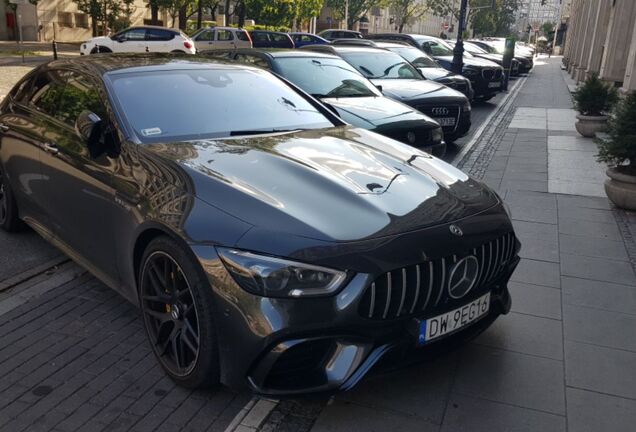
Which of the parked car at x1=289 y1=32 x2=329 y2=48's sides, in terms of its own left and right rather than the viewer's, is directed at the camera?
right

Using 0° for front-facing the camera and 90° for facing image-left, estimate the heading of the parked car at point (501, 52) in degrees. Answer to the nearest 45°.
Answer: approximately 315°

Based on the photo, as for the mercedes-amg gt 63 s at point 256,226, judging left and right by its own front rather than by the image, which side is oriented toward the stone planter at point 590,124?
left

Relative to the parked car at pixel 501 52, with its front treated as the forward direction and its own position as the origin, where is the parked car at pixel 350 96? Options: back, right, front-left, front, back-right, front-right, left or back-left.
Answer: front-right

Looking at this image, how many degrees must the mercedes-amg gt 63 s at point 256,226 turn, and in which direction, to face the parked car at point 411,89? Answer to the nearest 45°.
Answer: approximately 135° to its left

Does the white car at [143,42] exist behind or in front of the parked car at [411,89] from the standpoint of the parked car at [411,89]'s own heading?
behind

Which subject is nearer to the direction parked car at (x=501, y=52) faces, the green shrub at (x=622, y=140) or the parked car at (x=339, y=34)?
the green shrub

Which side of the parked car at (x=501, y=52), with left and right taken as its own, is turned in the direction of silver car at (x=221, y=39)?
right

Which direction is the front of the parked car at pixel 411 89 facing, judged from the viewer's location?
facing the viewer and to the right of the viewer

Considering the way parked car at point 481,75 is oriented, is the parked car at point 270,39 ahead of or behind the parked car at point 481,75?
behind
